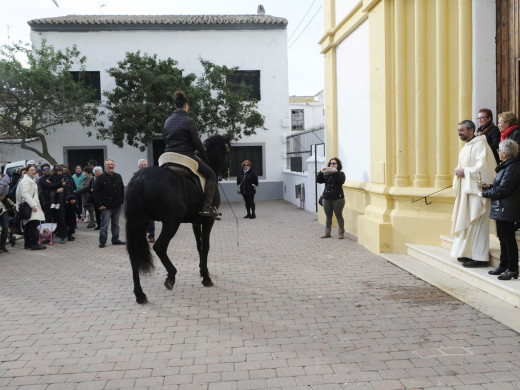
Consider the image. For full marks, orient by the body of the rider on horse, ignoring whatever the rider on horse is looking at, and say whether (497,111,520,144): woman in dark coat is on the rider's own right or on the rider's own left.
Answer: on the rider's own right

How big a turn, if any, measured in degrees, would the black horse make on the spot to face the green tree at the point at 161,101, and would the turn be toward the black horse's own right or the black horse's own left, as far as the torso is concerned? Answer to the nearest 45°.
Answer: approximately 45° to the black horse's own left

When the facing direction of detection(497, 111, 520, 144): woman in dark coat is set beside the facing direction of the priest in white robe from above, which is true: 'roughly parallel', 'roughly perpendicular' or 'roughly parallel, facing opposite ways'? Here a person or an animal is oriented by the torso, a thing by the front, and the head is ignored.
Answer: roughly parallel

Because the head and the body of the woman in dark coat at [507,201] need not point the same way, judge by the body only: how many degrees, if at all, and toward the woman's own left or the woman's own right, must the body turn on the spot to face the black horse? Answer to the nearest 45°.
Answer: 0° — they already face it

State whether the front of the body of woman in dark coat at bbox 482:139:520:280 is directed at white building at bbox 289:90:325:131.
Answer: no

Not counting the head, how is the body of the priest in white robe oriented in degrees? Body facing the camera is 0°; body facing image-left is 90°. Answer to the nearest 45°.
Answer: approximately 90°

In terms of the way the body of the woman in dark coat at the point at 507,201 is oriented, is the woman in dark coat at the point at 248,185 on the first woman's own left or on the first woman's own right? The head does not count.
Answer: on the first woman's own right

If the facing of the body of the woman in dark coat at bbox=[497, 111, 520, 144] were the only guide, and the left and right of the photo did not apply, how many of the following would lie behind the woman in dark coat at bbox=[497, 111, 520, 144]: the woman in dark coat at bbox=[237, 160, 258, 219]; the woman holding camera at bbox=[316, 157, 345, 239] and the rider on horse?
0

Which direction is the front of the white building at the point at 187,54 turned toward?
toward the camera

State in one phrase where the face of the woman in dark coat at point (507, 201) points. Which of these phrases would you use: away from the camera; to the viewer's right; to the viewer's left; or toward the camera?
to the viewer's left
